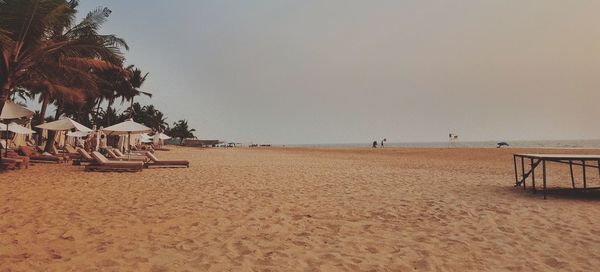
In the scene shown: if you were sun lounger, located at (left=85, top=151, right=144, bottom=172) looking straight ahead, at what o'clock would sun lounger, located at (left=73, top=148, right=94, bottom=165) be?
sun lounger, located at (left=73, top=148, right=94, bottom=165) is roughly at 8 o'clock from sun lounger, located at (left=85, top=151, right=144, bottom=172).

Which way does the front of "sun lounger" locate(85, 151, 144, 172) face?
to the viewer's right

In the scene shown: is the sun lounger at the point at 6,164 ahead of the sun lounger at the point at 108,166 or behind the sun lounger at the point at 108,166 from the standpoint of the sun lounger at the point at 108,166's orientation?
behind

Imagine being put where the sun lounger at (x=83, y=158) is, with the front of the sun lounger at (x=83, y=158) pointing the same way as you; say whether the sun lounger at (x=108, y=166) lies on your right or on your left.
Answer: on your right

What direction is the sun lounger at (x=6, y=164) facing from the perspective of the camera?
to the viewer's right

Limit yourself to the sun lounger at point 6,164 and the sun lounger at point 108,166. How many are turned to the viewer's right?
2

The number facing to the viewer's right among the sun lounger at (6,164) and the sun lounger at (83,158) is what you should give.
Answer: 2

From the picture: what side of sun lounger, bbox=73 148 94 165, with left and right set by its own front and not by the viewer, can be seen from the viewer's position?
right
